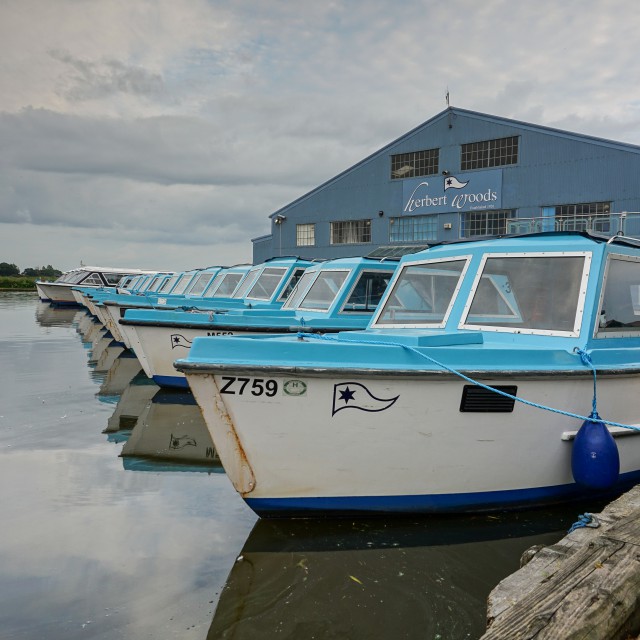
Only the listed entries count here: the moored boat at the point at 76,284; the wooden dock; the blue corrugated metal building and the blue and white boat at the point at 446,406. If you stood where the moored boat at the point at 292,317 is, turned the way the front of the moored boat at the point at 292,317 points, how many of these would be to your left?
2

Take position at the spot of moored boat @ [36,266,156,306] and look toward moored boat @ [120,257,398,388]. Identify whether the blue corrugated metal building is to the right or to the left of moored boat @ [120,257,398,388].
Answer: left

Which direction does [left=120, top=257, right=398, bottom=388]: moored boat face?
to the viewer's left

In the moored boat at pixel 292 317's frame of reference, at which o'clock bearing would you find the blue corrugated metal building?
The blue corrugated metal building is roughly at 4 o'clock from the moored boat.

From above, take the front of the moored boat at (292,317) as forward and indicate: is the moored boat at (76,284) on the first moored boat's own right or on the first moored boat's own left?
on the first moored boat's own right

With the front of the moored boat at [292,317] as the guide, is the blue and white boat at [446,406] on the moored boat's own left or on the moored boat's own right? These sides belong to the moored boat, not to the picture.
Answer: on the moored boat's own left

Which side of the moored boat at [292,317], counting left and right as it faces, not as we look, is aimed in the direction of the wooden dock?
left

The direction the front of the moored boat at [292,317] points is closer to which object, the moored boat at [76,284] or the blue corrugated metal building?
the moored boat

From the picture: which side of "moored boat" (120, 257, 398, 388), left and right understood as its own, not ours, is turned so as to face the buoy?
left
